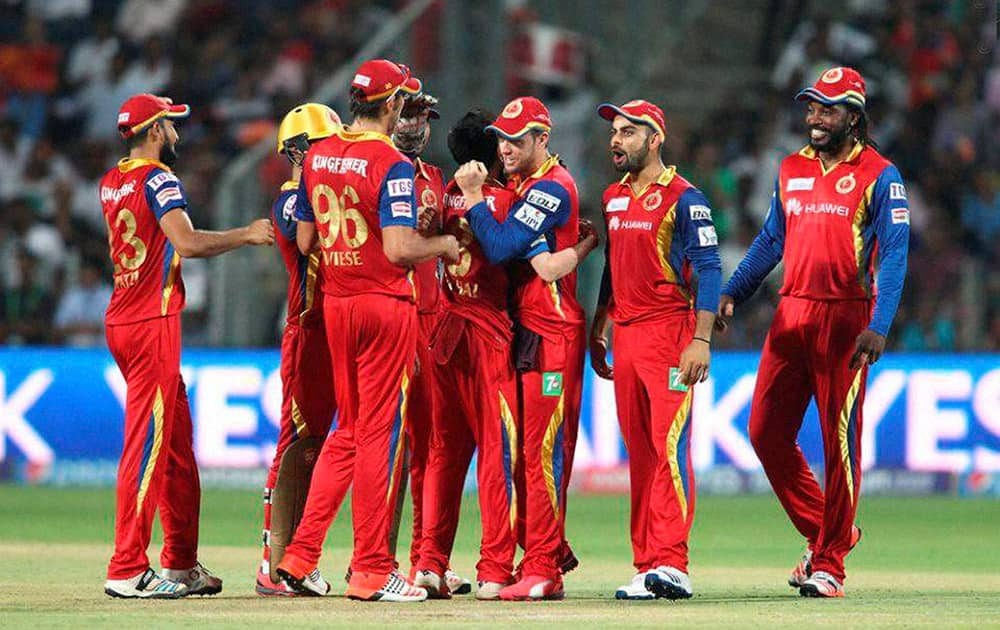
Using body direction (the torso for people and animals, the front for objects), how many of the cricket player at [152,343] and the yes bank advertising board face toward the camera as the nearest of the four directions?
1

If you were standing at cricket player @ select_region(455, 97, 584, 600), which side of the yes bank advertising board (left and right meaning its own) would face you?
front

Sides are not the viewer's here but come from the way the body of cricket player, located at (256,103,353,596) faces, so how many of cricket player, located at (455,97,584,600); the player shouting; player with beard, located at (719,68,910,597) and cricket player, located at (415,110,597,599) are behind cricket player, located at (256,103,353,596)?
0

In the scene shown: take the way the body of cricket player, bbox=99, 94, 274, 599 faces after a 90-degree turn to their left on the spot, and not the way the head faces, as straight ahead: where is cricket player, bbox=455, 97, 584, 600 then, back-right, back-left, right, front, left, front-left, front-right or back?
back-right

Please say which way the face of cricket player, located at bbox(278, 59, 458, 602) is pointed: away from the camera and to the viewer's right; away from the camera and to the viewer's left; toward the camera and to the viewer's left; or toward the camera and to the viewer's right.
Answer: away from the camera and to the viewer's right

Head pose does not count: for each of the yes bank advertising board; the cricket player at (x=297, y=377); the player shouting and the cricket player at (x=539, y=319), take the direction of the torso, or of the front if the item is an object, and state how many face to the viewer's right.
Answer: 1

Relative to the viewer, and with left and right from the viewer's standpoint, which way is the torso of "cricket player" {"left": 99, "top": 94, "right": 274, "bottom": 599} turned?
facing away from the viewer and to the right of the viewer

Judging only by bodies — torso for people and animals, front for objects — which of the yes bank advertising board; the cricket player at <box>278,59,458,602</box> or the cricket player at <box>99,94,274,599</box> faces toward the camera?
the yes bank advertising board

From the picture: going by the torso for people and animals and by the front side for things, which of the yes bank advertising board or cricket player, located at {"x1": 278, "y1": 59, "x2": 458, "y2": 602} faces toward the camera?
the yes bank advertising board

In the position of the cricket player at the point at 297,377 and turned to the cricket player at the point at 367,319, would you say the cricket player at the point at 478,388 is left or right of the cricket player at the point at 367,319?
left

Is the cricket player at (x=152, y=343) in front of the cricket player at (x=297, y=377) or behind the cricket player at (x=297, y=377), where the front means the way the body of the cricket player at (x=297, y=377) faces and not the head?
behind

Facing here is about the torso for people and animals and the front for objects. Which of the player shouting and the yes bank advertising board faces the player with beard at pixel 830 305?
the yes bank advertising board

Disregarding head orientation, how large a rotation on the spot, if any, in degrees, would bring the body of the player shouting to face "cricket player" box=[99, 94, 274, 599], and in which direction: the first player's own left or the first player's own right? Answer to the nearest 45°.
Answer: approximately 45° to the first player's own right

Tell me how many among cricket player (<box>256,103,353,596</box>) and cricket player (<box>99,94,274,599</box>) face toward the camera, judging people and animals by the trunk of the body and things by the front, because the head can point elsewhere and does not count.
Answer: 0

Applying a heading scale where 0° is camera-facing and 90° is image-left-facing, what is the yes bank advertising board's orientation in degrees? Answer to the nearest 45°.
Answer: approximately 0°

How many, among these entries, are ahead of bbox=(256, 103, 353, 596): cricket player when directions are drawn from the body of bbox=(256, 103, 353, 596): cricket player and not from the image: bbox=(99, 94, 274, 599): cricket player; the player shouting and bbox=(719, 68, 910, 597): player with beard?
2

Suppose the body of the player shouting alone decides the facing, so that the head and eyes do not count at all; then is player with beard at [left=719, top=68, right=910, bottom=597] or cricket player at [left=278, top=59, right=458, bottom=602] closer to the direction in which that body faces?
the cricket player

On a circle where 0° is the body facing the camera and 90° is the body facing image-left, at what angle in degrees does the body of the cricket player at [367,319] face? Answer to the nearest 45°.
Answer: approximately 225°
